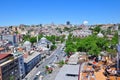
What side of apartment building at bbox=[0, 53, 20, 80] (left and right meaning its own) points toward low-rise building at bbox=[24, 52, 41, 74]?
left

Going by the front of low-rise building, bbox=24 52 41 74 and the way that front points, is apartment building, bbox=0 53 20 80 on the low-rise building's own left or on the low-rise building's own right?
on the low-rise building's own right

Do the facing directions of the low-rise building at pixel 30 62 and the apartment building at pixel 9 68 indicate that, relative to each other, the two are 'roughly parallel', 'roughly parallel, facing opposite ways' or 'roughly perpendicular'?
roughly parallel

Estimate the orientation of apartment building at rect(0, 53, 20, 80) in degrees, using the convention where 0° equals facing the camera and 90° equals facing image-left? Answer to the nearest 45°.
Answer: approximately 315°

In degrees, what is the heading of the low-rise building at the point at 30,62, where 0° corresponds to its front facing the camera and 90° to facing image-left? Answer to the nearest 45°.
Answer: approximately 315°

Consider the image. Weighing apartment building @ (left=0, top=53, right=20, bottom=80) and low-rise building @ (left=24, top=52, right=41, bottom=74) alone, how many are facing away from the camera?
0
